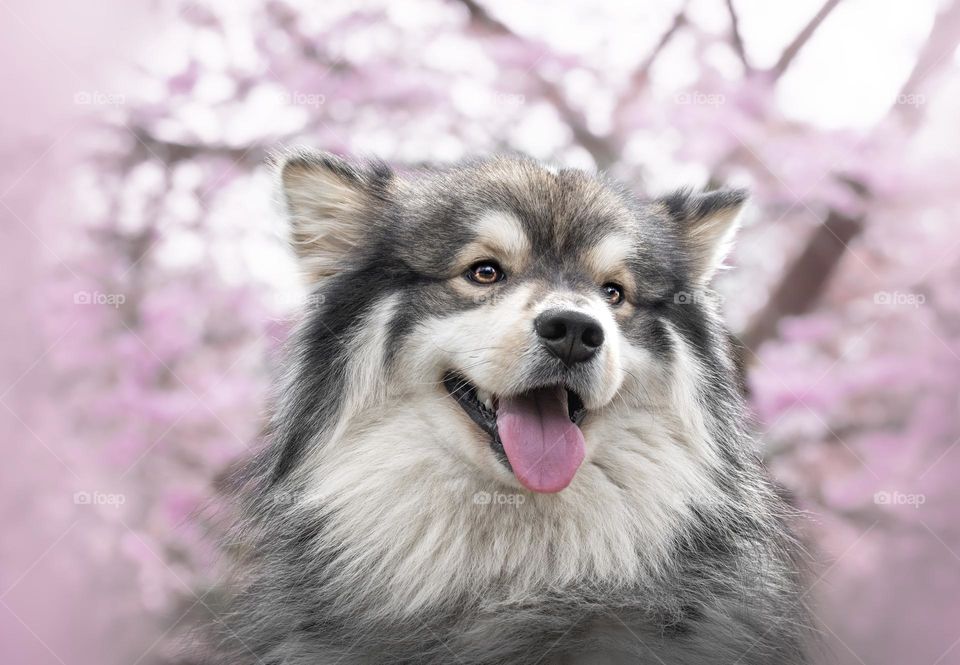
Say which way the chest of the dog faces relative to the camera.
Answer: toward the camera
